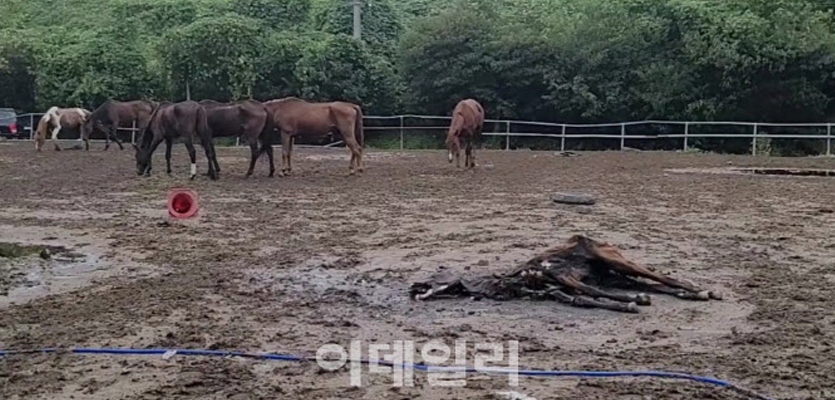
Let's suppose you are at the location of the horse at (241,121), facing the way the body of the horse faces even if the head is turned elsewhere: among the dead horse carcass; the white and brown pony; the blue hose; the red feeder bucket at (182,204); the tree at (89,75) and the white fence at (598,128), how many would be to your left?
3

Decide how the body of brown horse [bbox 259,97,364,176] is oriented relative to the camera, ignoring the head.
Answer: to the viewer's left

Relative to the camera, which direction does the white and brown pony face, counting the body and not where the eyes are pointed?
to the viewer's left

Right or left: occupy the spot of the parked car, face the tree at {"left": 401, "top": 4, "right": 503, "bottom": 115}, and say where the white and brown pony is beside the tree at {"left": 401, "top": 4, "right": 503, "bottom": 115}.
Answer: right

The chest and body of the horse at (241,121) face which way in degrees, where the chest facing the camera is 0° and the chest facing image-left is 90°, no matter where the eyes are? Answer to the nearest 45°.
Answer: approximately 90°

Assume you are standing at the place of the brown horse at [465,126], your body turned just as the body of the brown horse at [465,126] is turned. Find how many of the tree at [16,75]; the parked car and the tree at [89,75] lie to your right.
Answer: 3

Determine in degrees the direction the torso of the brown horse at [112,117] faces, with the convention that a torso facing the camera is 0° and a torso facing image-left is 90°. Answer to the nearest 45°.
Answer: approximately 90°
